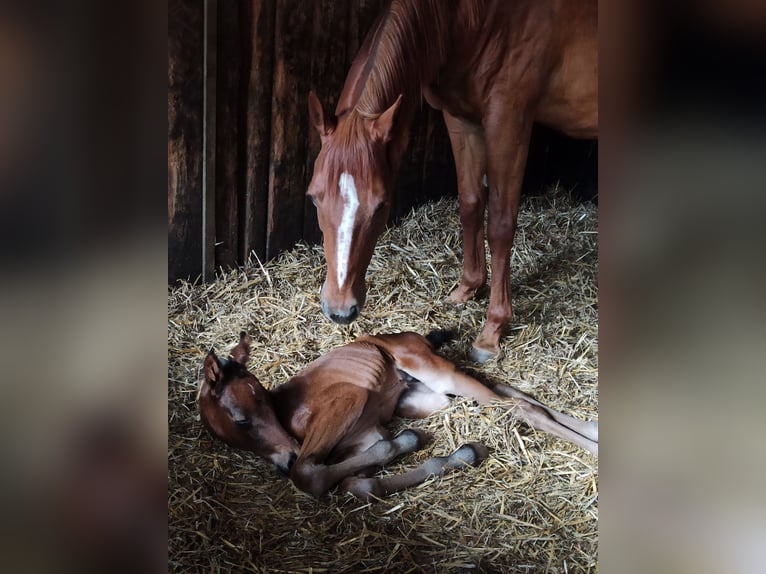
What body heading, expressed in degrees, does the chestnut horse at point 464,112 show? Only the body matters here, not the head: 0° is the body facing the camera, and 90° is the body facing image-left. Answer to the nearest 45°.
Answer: approximately 45°
